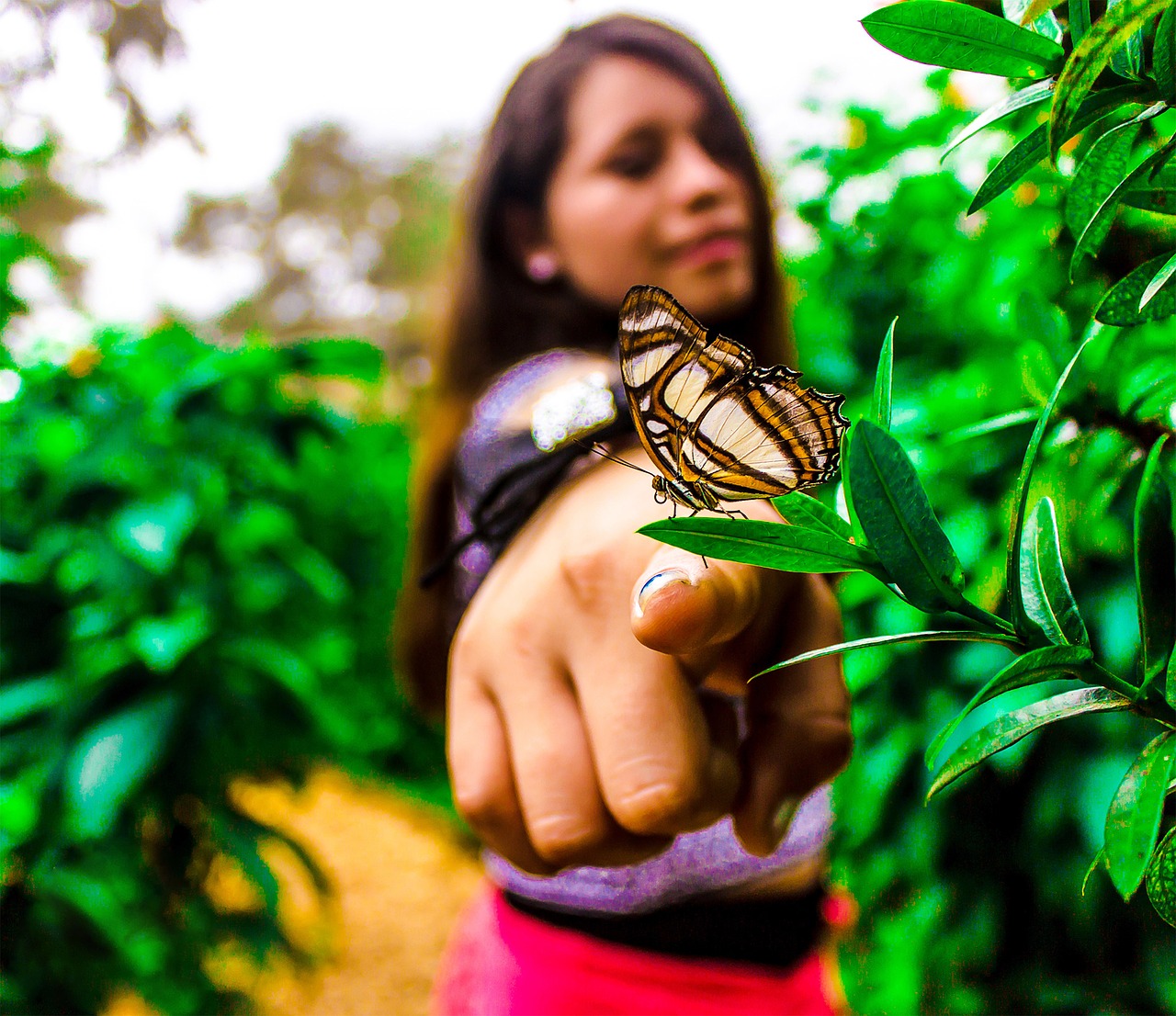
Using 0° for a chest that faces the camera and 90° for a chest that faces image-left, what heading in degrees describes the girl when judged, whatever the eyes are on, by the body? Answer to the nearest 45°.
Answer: approximately 315°

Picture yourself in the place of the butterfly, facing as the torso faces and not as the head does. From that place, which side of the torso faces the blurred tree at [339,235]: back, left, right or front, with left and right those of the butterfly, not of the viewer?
right

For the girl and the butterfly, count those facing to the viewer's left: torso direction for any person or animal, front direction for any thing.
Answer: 1

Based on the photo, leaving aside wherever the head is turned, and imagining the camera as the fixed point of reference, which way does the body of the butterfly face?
to the viewer's left
